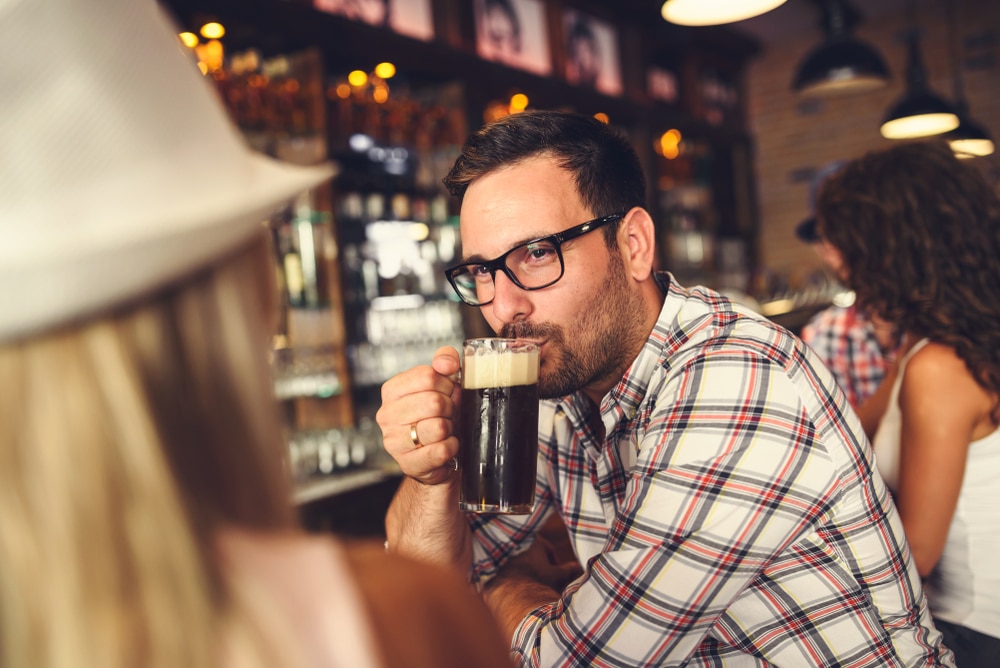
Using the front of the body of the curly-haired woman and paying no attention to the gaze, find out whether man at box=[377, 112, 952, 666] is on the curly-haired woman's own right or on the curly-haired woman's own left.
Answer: on the curly-haired woman's own left

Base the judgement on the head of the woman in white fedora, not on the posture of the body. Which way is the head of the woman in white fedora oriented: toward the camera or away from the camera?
away from the camera

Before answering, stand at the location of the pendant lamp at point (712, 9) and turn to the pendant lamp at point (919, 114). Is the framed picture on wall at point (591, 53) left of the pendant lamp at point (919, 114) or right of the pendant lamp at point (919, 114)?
left

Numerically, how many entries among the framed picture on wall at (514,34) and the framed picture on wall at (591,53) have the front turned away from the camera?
0

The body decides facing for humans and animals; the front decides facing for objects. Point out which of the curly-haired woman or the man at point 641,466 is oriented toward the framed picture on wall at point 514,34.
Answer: the curly-haired woman

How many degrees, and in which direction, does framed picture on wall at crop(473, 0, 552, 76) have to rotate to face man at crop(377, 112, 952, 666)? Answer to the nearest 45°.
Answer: approximately 45° to its right

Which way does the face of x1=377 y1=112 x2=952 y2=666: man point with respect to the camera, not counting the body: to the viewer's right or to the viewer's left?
to the viewer's left

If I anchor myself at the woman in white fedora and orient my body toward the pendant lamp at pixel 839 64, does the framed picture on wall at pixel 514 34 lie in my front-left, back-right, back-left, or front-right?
front-left

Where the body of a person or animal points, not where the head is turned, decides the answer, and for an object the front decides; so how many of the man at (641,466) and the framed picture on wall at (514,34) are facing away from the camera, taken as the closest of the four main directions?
0

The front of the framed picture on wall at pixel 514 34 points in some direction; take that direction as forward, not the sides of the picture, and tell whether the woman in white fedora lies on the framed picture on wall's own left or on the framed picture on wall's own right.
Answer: on the framed picture on wall's own right

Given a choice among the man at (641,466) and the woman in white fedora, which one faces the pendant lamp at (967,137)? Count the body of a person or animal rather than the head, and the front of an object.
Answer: the woman in white fedora

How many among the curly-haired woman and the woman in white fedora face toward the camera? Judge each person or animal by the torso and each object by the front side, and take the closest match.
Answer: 0

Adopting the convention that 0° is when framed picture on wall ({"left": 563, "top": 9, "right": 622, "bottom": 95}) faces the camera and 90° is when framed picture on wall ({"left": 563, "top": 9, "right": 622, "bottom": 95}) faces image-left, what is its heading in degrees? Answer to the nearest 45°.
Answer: approximately 315°

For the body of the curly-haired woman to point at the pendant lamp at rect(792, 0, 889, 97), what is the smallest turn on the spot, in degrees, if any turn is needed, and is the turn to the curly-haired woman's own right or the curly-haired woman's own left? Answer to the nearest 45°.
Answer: approximately 45° to the curly-haired woman's own right
